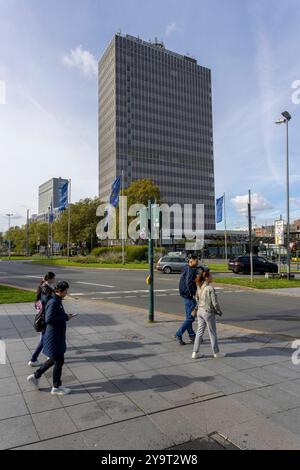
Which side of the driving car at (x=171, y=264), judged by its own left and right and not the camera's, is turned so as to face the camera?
right

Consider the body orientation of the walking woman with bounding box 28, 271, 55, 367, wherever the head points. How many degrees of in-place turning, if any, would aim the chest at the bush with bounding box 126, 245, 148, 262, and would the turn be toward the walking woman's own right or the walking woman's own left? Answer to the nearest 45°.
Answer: approximately 90° to the walking woman's own left

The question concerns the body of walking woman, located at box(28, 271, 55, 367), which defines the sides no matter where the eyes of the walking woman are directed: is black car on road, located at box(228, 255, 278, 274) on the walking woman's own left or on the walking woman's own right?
on the walking woman's own left

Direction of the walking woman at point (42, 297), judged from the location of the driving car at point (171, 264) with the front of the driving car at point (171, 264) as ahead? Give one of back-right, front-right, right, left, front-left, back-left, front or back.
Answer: right
